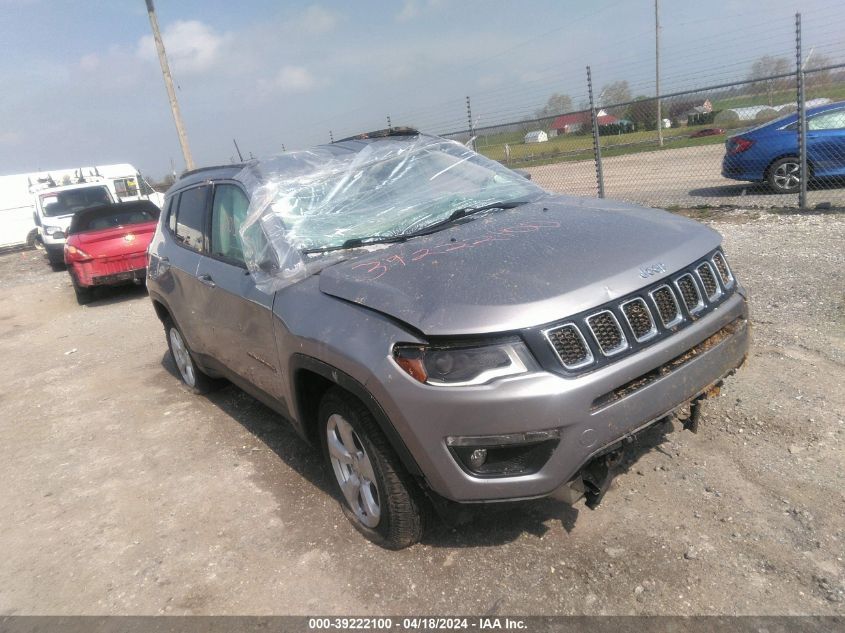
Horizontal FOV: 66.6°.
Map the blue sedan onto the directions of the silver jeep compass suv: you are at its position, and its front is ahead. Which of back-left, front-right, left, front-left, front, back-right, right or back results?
left

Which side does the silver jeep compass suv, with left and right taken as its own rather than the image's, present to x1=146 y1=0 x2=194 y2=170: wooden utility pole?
back

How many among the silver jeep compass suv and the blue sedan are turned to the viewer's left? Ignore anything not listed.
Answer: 0

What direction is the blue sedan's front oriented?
to the viewer's right

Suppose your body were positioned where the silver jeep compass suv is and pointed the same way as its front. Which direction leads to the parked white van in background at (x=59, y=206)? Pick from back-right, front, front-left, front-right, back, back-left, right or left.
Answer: back

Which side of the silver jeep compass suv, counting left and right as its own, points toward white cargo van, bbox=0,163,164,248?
back

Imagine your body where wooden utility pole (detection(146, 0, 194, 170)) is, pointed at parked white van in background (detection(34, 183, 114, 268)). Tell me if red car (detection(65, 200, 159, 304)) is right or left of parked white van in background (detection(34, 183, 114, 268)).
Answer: left

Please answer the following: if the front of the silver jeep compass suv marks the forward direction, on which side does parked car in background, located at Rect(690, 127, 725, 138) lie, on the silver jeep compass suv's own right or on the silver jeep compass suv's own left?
on the silver jeep compass suv's own left

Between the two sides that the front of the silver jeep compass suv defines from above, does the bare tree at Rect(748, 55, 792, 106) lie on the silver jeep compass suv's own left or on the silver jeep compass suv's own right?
on the silver jeep compass suv's own left

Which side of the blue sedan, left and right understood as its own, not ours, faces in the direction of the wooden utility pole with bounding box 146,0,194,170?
back

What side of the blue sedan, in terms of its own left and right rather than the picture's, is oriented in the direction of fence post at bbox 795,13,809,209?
right

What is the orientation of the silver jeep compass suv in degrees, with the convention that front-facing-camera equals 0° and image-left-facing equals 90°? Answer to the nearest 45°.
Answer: approximately 315°
